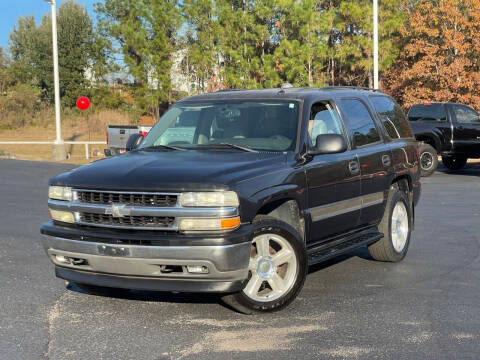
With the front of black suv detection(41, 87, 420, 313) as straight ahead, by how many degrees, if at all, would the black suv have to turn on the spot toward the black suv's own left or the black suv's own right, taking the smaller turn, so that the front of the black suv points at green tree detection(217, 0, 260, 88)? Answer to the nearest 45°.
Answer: approximately 135° to the black suv's own right

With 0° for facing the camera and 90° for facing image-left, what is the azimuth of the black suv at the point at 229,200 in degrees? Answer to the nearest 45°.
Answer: approximately 45°

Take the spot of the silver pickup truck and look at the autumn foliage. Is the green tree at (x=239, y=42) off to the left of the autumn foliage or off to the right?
left

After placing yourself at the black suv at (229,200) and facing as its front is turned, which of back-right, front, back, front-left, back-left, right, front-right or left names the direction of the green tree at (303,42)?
back-right

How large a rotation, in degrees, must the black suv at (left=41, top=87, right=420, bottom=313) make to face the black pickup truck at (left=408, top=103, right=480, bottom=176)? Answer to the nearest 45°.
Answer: approximately 135° to its right

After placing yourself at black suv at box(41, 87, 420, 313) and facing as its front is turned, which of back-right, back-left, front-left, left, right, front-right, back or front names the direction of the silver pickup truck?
back-right

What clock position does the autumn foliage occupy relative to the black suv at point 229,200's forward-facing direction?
The autumn foliage is roughly at 5 o'clock from the black suv.

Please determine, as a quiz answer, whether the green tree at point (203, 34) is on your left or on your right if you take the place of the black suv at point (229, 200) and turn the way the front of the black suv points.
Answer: on your right
